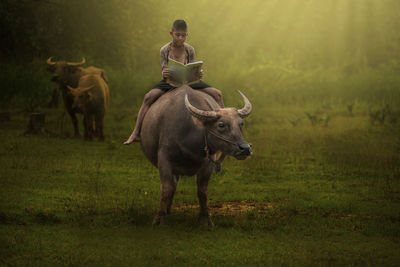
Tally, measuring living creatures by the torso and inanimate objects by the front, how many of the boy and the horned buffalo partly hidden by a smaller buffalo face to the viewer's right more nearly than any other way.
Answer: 0

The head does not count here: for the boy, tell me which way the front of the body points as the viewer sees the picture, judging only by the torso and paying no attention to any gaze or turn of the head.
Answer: toward the camera

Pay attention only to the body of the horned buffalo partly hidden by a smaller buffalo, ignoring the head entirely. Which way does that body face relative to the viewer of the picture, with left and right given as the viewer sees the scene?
facing the viewer and to the left of the viewer

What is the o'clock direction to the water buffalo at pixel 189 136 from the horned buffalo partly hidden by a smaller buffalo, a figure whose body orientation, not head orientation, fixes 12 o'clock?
The water buffalo is roughly at 10 o'clock from the horned buffalo partly hidden by a smaller buffalo.

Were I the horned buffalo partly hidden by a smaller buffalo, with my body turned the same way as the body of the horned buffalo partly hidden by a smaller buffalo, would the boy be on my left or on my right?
on my left
